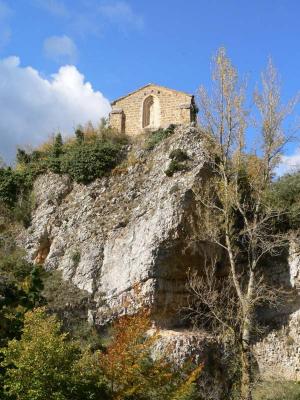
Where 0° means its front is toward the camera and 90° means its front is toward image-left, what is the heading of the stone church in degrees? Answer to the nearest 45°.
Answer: approximately 0°

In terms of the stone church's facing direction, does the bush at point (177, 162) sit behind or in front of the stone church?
in front

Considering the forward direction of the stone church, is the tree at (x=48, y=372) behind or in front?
in front

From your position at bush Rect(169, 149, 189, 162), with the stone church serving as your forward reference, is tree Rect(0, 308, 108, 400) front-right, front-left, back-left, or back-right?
back-left

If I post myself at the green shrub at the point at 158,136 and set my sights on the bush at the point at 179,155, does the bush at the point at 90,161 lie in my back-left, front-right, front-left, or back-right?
back-right

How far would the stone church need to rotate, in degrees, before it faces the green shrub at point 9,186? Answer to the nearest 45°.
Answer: approximately 90° to its right
